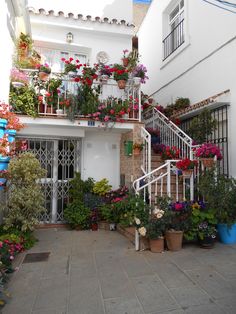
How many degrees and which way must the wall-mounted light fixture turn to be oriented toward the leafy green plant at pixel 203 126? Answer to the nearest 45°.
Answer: approximately 45° to its left

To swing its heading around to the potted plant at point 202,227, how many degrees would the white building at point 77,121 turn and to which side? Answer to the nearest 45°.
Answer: approximately 45° to its left

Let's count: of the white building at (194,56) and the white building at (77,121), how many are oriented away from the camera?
0

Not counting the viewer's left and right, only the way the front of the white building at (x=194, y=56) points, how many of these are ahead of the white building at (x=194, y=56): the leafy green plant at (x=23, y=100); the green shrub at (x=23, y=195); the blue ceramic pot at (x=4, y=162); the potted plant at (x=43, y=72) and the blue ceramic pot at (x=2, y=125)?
5

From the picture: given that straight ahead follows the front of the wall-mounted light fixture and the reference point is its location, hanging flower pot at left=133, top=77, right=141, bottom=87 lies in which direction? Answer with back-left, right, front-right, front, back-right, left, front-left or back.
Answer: front-left

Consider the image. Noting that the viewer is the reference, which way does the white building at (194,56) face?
facing the viewer and to the left of the viewer

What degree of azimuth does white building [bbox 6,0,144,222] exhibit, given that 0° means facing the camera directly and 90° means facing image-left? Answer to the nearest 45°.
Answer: approximately 0°

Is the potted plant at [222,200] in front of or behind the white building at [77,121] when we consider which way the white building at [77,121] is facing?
in front

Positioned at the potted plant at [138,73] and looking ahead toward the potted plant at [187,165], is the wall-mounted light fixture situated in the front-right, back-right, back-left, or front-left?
back-right

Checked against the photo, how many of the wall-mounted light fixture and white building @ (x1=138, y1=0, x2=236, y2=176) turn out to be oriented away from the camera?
0

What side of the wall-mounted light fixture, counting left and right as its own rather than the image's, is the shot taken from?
front

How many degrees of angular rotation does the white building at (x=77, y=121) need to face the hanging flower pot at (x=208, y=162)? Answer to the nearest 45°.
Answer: approximately 45° to its left

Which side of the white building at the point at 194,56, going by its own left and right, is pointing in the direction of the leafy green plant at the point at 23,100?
front
